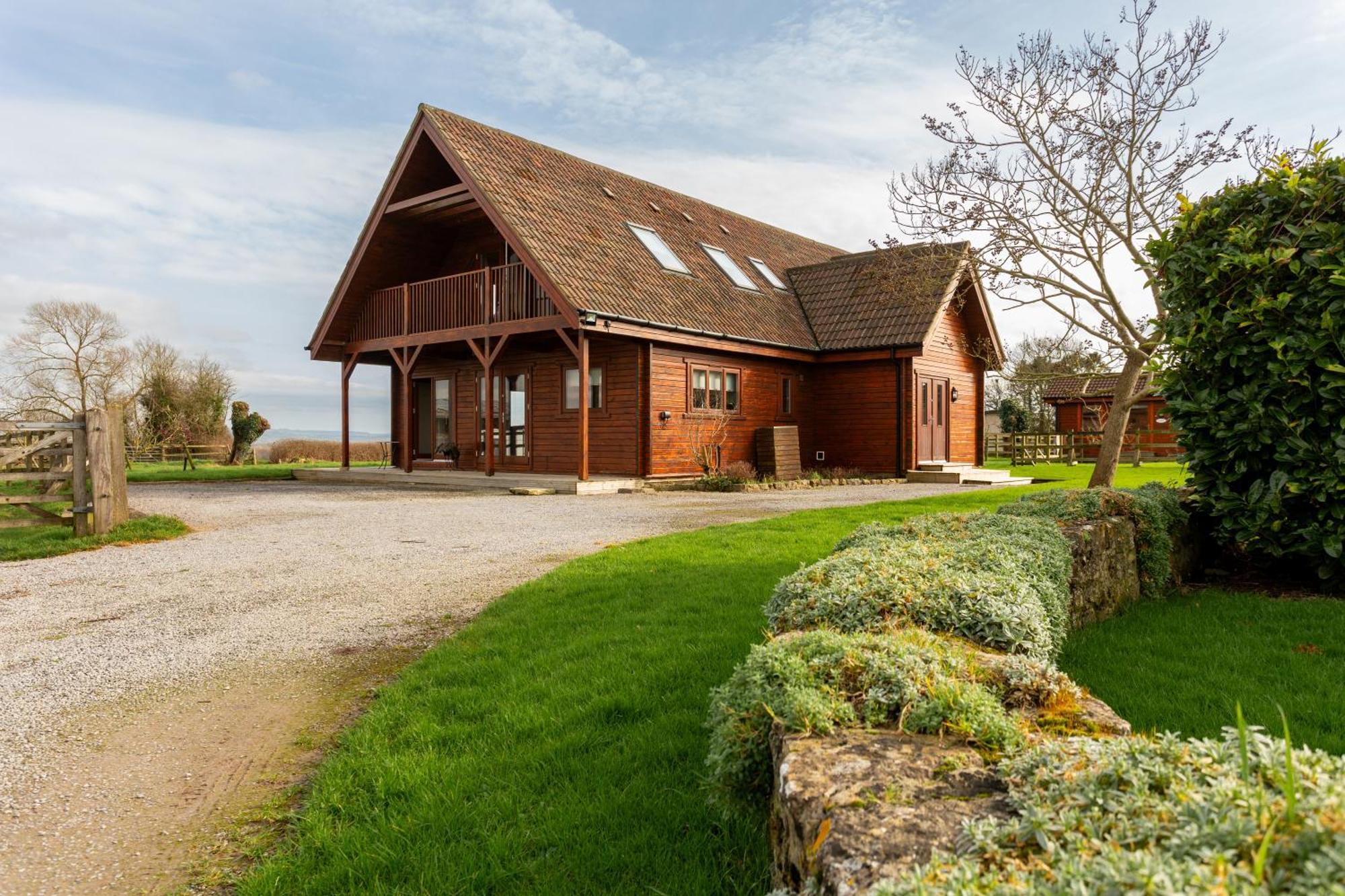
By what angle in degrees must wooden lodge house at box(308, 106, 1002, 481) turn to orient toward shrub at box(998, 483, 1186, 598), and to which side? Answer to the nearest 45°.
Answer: approximately 45° to its left

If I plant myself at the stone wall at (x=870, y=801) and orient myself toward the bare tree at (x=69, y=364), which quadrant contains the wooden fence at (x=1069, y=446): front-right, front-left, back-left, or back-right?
front-right

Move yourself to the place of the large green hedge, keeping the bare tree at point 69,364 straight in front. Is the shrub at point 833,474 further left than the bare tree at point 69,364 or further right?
right

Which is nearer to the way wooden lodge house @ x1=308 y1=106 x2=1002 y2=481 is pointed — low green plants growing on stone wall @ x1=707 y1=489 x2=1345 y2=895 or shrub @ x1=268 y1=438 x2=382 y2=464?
the low green plants growing on stone wall

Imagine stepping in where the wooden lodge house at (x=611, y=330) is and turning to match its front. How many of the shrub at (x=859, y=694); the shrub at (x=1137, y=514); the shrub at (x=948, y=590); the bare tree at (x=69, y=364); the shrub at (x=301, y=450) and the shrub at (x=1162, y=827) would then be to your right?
2

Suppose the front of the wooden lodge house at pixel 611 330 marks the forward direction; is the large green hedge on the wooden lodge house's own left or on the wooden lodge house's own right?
on the wooden lodge house's own left

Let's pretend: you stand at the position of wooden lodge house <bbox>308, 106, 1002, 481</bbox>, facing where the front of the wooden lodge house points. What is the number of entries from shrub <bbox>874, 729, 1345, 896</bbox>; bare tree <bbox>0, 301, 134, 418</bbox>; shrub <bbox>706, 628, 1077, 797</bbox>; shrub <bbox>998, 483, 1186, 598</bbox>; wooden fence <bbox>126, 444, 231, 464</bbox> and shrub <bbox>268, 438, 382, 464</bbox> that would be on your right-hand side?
3

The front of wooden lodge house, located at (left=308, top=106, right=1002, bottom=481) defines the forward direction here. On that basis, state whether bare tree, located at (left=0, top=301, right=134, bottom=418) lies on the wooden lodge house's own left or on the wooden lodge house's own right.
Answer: on the wooden lodge house's own right

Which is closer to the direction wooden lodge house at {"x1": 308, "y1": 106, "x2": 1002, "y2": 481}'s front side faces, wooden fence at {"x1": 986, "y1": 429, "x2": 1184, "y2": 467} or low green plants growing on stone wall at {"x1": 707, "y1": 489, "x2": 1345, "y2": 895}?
the low green plants growing on stone wall

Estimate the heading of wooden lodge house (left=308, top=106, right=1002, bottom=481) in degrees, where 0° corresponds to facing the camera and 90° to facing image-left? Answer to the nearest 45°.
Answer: approximately 45°

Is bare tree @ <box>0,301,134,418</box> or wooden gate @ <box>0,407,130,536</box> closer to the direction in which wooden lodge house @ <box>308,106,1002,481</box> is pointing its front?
the wooden gate

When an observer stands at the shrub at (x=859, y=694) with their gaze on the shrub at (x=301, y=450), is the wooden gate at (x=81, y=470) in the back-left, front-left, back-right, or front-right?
front-left

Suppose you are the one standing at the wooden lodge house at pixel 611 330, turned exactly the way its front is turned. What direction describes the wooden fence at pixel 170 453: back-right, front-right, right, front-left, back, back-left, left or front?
right

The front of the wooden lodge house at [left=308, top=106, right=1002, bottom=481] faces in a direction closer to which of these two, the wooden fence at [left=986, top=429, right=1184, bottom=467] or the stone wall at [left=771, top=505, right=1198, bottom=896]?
the stone wall

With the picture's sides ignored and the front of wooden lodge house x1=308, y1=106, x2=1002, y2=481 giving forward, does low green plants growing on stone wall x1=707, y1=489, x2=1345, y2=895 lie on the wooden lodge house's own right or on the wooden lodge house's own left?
on the wooden lodge house's own left

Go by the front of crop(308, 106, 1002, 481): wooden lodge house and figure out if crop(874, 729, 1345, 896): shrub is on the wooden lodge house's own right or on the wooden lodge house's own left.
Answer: on the wooden lodge house's own left

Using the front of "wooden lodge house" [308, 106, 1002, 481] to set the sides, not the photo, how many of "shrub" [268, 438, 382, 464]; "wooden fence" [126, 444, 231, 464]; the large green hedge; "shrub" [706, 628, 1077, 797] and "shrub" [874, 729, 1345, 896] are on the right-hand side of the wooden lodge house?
2

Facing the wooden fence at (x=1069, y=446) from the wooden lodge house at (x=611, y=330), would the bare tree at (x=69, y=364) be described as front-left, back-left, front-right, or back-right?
back-left

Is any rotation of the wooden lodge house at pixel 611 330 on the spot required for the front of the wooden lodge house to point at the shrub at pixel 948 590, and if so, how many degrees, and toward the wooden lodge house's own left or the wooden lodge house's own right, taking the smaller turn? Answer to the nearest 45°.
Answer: approximately 45° to the wooden lodge house's own left
